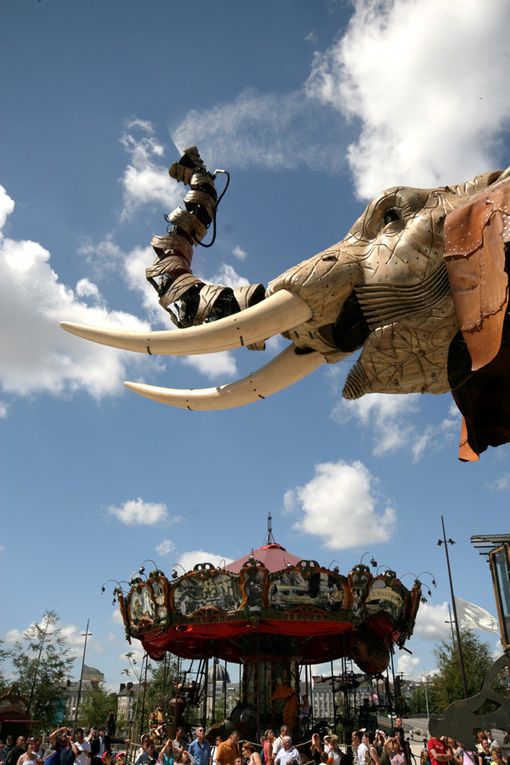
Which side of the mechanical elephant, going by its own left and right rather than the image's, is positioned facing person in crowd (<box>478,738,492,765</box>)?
right

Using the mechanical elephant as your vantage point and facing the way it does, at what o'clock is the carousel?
The carousel is roughly at 3 o'clock from the mechanical elephant.

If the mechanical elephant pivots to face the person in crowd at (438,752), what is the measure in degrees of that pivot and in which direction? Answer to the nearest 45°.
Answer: approximately 90° to its right

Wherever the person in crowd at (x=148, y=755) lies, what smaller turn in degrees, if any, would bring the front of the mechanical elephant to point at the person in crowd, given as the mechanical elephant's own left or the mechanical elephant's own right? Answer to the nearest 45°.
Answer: approximately 90° to the mechanical elephant's own right

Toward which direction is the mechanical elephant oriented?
to the viewer's left

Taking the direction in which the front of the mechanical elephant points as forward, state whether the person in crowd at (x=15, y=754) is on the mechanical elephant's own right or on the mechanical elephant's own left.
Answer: on the mechanical elephant's own right

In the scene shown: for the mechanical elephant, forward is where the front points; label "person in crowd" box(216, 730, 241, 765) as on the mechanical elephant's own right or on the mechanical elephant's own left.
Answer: on the mechanical elephant's own right

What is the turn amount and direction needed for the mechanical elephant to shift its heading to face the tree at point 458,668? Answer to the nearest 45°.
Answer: approximately 90° to its right

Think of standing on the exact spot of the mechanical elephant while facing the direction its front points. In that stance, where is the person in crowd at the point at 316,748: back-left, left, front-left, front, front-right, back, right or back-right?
right

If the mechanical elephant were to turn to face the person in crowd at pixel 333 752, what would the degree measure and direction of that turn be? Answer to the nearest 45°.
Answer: approximately 90° to its right

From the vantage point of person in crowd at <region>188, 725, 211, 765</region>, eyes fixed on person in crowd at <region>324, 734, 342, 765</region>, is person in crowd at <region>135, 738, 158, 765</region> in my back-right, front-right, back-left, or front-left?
back-left

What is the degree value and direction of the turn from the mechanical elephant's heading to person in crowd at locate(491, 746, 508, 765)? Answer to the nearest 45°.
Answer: approximately 90° to its right

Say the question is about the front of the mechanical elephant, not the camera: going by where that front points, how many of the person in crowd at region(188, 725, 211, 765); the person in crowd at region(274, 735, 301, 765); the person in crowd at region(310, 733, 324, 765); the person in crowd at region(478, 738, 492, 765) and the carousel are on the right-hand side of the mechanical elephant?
5

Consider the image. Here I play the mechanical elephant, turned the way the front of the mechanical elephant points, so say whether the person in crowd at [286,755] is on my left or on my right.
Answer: on my right
